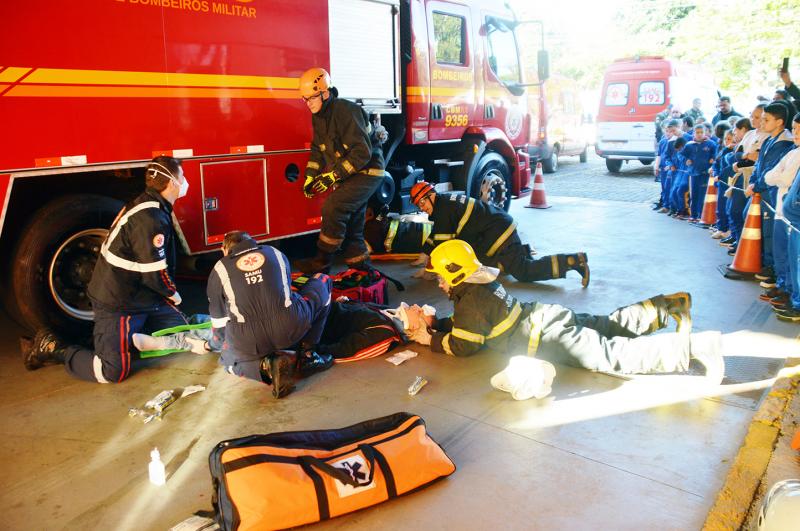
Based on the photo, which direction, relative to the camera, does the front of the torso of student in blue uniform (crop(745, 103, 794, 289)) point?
to the viewer's left

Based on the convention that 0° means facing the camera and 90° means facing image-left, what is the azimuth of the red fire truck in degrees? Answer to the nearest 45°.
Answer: approximately 225°

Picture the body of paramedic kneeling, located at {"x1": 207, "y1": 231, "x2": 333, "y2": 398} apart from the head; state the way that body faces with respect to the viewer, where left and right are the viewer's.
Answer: facing away from the viewer

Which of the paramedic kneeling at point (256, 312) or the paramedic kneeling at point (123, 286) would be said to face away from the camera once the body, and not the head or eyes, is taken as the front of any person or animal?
the paramedic kneeling at point (256, 312)

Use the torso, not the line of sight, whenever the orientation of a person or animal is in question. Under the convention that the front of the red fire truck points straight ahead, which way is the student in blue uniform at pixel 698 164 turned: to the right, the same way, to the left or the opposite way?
the opposite way

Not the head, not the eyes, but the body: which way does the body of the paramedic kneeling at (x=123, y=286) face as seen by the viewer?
to the viewer's right
